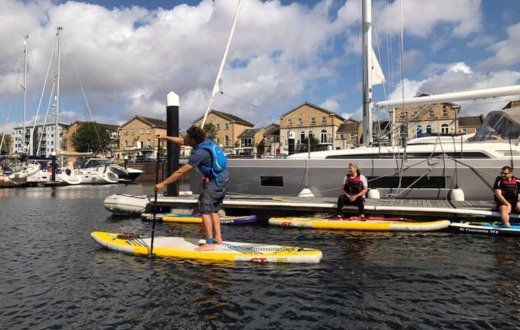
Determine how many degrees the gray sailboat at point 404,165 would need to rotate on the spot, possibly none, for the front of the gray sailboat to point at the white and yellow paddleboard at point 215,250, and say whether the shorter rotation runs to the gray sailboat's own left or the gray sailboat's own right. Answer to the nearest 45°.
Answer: approximately 45° to the gray sailboat's own left

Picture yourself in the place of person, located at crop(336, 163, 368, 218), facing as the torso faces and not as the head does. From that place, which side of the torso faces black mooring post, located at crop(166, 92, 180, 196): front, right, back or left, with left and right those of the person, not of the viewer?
right

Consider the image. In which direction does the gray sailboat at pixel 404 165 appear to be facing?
to the viewer's left

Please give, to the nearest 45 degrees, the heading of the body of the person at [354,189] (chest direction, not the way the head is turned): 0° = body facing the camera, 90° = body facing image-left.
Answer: approximately 0°

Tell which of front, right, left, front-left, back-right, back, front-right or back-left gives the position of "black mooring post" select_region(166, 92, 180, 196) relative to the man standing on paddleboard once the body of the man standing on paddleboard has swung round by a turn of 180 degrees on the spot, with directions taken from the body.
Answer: left

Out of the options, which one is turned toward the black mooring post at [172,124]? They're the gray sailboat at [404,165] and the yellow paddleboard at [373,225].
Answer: the gray sailboat

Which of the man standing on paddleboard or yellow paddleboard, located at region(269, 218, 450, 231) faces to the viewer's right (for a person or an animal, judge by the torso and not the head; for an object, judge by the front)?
the yellow paddleboard

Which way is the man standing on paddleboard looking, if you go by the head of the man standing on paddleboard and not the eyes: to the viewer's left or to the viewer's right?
to the viewer's left

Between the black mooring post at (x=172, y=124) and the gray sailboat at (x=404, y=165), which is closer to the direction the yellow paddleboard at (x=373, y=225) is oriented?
the gray sailboat

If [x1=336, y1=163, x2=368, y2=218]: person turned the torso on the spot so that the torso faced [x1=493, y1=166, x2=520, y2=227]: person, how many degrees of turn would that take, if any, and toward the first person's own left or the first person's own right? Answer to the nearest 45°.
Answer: approximately 90° to the first person's own left

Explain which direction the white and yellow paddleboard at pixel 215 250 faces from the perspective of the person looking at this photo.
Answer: facing to the left of the viewer

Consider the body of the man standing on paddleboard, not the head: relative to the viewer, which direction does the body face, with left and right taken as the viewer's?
facing to the left of the viewer
